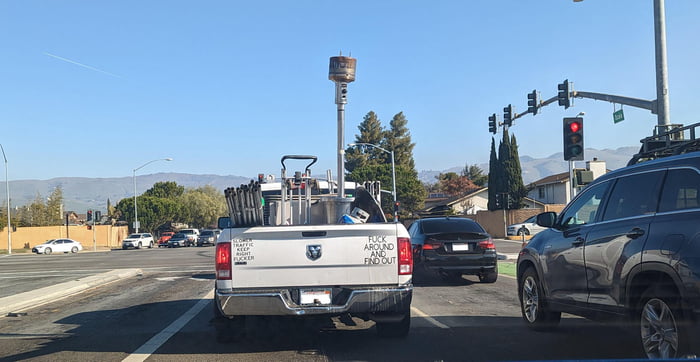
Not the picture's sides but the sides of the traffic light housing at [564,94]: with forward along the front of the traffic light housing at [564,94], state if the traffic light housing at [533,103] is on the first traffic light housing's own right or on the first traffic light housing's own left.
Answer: on the first traffic light housing's own right

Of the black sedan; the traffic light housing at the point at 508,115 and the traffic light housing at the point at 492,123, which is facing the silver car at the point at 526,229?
the black sedan

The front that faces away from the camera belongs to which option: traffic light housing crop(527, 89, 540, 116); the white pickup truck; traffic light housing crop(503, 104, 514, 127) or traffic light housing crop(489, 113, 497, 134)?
the white pickup truck

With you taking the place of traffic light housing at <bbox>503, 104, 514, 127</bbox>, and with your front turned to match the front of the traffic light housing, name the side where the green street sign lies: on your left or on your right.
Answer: on your left

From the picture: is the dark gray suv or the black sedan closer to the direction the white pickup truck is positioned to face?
the black sedan

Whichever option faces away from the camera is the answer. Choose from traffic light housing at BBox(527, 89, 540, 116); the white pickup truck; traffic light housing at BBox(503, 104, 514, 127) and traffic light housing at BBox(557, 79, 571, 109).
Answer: the white pickup truck

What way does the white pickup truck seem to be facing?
away from the camera

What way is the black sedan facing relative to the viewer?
away from the camera
